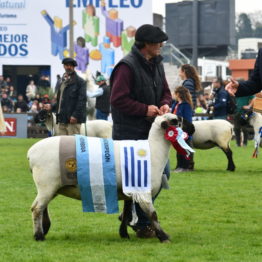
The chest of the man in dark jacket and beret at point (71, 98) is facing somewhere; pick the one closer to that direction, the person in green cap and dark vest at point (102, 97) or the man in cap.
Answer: the man in cap

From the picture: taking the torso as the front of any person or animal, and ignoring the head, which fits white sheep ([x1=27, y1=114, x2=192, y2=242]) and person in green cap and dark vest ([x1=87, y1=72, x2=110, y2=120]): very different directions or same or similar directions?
very different directions

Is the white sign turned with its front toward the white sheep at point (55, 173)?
yes

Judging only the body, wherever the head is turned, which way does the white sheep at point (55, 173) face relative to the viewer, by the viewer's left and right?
facing to the right of the viewer

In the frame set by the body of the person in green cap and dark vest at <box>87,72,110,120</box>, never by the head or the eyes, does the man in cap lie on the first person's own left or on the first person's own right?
on the first person's own left
